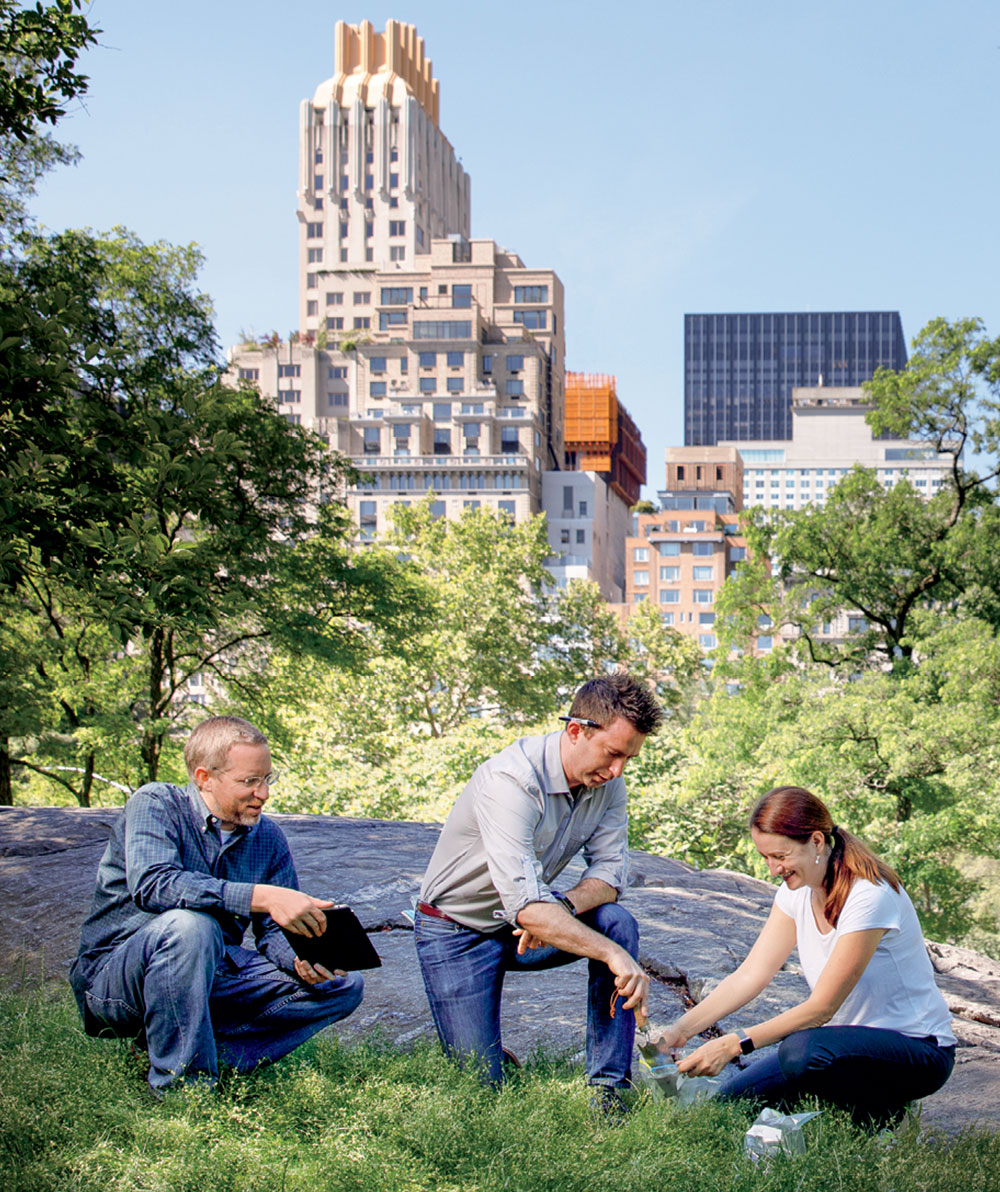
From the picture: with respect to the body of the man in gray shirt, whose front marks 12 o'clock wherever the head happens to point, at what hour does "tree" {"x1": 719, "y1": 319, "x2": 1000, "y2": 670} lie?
The tree is roughly at 8 o'clock from the man in gray shirt.

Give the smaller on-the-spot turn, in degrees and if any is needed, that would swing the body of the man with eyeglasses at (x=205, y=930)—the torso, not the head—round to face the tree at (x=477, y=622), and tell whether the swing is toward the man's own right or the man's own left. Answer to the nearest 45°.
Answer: approximately 135° to the man's own left

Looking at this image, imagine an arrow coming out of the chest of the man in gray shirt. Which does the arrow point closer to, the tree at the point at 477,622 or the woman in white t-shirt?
the woman in white t-shirt

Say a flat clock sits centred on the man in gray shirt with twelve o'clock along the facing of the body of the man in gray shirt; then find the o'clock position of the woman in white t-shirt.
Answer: The woman in white t-shirt is roughly at 11 o'clock from the man in gray shirt.

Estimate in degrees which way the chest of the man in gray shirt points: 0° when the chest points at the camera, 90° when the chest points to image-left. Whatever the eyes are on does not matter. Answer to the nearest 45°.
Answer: approximately 315°

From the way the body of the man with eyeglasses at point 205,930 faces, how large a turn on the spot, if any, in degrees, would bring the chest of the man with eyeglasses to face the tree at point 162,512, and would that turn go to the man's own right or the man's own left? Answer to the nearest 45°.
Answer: approximately 135° to the man's own left

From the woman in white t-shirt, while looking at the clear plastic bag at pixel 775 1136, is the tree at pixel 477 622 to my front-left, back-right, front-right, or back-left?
back-right

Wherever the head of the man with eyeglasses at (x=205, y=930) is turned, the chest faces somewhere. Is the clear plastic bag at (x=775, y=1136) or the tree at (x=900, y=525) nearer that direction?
the clear plastic bag

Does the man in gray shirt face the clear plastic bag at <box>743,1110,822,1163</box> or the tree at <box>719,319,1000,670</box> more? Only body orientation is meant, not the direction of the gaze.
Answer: the clear plastic bag

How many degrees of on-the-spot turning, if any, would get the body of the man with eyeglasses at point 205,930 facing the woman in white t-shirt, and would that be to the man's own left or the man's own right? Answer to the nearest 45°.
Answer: approximately 45° to the man's own left
